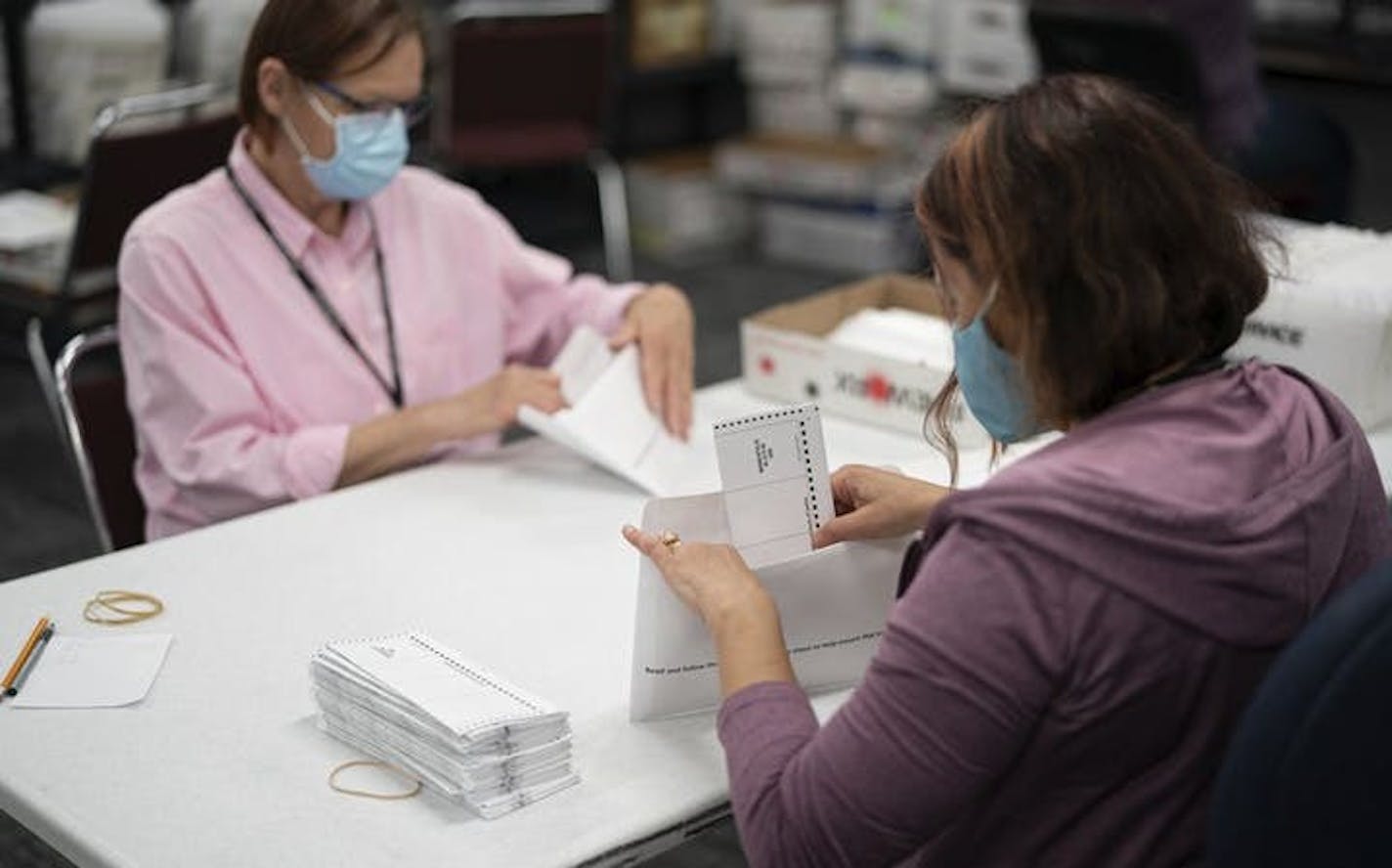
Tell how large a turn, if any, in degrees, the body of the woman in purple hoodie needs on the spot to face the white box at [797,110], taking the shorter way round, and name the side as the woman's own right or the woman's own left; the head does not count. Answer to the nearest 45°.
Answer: approximately 45° to the woman's own right

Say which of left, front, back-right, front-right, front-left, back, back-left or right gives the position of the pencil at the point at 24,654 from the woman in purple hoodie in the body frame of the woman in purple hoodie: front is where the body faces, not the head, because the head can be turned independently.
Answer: front-left

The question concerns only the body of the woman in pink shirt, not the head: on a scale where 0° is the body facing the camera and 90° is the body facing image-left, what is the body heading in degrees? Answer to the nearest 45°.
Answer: approximately 315°

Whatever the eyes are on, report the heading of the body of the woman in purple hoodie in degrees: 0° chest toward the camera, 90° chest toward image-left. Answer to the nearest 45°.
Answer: approximately 135°

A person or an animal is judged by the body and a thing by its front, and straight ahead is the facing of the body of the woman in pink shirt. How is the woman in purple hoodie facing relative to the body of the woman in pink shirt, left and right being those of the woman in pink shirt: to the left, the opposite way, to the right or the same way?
the opposite way

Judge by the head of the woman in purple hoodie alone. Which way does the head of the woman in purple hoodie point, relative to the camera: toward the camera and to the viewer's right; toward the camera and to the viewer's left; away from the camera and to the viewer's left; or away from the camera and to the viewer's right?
away from the camera and to the viewer's left

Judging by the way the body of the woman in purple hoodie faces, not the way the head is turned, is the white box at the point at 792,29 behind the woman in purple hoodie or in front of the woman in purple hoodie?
in front

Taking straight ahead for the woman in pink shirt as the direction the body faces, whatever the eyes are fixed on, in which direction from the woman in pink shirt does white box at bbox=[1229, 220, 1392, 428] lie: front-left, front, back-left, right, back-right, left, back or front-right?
front-left
